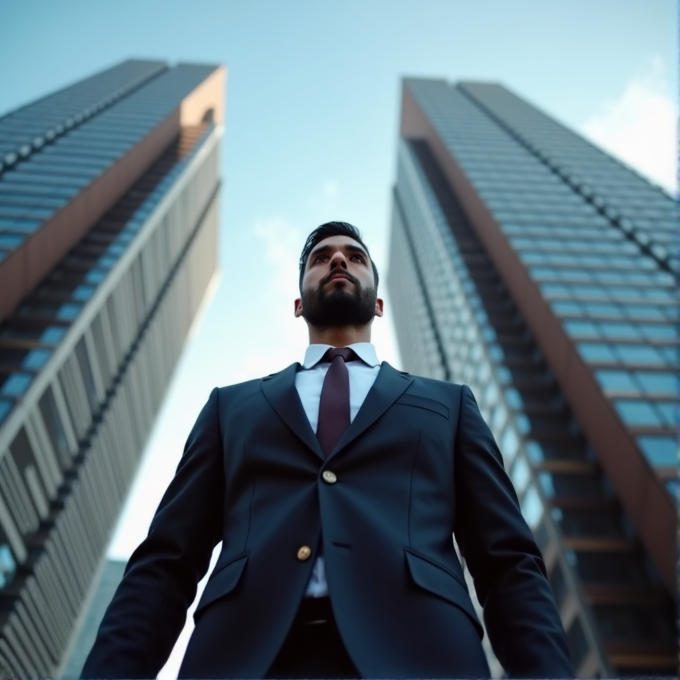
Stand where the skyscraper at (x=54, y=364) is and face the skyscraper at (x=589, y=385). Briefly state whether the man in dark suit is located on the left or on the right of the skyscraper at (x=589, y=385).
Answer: right

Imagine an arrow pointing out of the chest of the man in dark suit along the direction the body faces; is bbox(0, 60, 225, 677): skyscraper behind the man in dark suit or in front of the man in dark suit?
behind

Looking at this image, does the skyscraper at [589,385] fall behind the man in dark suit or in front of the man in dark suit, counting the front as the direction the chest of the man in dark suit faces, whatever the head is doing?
behind

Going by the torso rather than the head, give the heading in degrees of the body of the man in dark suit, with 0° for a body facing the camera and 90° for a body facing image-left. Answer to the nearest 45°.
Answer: approximately 0°
